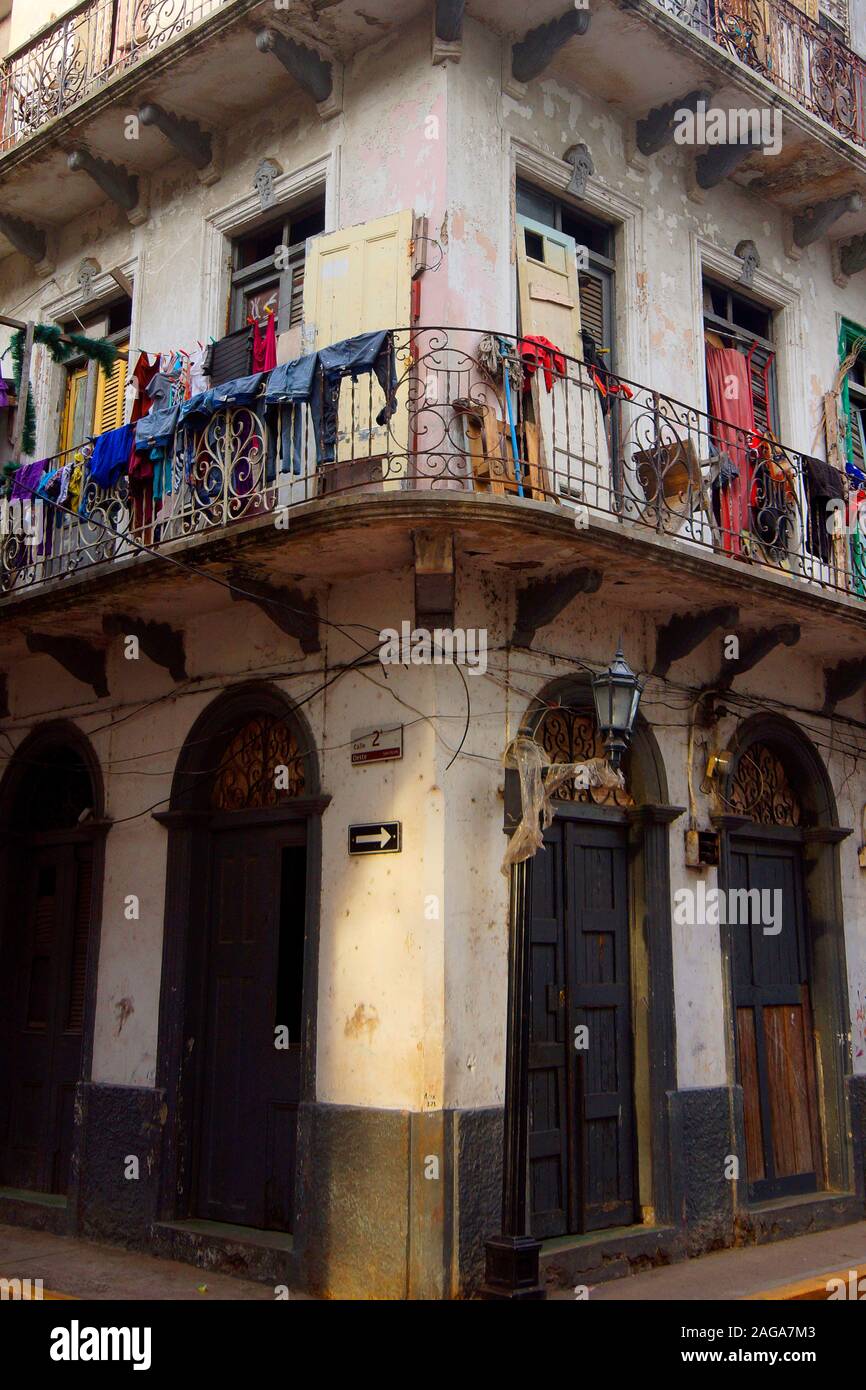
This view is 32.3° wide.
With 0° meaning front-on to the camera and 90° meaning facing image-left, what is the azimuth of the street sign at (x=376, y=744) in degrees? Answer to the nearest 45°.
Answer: approximately 45°

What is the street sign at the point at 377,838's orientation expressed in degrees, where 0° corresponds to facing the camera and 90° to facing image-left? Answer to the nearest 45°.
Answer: approximately 45°

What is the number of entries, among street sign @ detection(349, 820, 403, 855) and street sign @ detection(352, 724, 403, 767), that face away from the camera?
0
